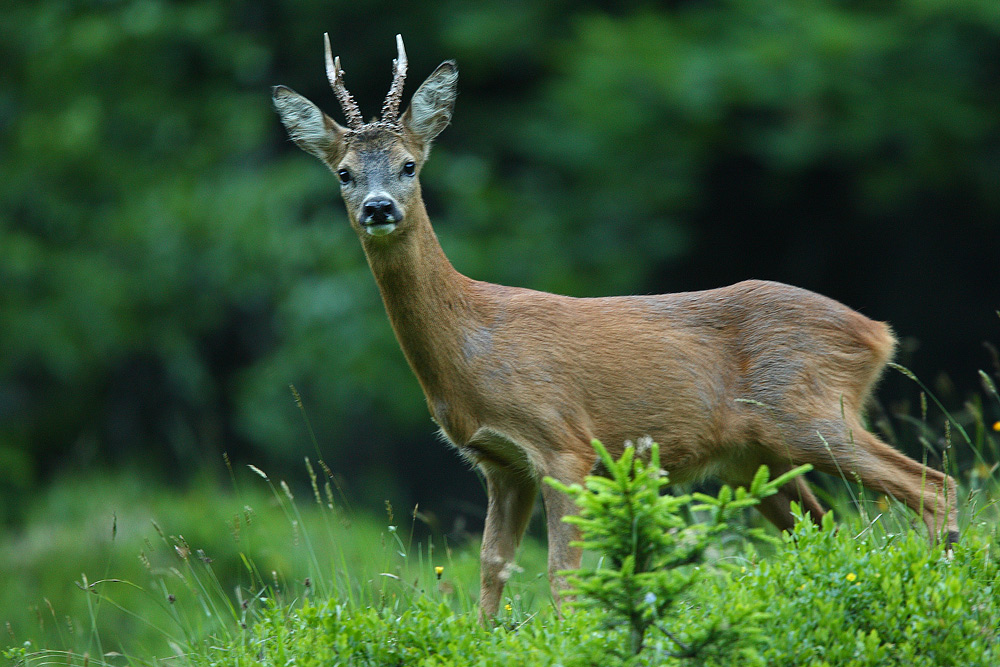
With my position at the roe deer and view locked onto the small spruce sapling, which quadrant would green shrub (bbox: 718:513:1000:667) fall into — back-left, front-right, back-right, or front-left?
front-left

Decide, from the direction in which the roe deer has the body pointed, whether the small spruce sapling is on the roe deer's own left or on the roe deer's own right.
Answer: on the roe deer's own left

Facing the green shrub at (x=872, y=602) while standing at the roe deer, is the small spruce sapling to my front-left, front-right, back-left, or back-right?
front-right

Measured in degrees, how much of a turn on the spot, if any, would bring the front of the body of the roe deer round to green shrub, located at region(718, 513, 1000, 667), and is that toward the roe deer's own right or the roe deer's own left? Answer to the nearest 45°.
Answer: approximately 135° to the roe deer's own left

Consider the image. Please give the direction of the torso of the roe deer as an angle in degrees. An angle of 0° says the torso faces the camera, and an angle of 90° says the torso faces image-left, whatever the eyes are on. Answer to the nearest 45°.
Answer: approximately 90°
